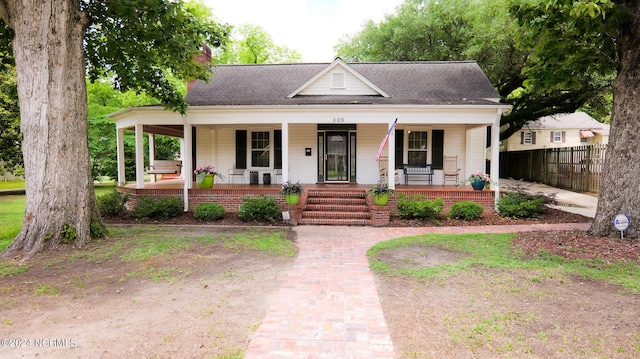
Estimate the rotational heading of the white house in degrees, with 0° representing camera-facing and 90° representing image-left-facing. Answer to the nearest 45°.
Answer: approximately 0°

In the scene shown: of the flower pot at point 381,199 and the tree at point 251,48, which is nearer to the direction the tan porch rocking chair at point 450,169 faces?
the flower pot

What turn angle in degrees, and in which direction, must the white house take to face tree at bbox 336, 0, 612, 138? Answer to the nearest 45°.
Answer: approximately 135° to its left

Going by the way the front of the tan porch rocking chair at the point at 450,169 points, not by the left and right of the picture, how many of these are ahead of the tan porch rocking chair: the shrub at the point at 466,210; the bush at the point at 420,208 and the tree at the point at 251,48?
2

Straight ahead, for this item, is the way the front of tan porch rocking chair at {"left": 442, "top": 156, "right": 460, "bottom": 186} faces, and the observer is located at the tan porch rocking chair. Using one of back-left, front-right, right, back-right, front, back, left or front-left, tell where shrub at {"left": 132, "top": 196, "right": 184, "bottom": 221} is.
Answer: front-right

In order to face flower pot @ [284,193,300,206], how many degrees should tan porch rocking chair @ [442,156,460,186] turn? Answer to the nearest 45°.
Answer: approximately 45° to its right

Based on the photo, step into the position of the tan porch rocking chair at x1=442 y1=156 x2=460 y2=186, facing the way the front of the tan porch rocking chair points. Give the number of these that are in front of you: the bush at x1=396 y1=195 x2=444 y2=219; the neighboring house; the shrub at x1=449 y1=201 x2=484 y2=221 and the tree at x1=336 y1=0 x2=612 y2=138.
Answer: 2

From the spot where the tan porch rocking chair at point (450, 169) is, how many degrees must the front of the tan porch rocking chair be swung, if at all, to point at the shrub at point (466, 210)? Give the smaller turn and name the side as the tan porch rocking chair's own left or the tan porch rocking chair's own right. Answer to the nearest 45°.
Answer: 0° — it already faces it

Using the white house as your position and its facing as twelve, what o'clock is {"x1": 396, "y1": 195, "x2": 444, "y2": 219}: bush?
The bush is roughly at 11 o'clock from the white house.

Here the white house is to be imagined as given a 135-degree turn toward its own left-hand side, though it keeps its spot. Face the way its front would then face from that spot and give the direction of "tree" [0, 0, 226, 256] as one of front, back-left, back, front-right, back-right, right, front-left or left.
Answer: back

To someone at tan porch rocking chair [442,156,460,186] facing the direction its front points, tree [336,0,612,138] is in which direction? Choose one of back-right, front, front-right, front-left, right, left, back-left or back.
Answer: back

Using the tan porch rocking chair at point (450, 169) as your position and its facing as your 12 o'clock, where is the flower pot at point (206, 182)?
The flower pot is roughly at 2 o'clock from the tan porch rocking chair.
